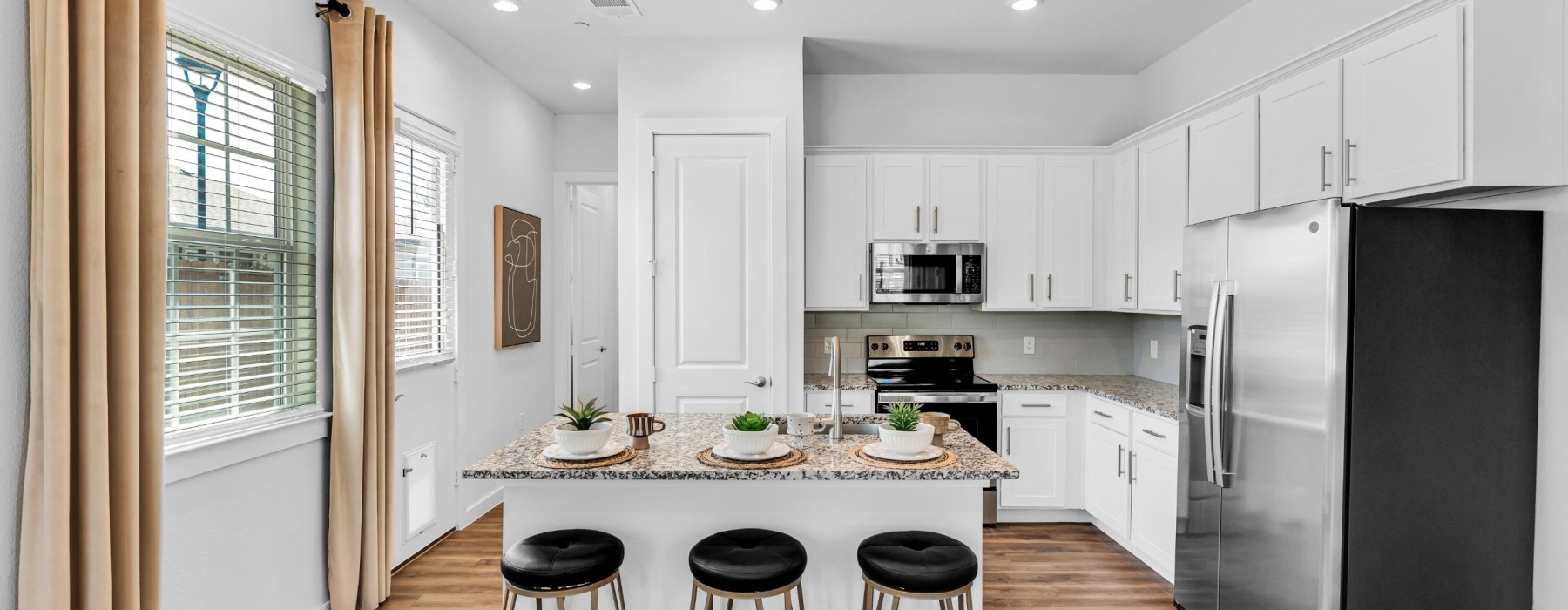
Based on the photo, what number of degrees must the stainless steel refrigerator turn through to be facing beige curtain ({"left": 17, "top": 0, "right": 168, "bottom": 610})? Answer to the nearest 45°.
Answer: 0° — it already faces it

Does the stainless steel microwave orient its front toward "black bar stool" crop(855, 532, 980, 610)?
yes

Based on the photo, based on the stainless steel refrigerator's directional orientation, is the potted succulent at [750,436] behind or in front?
in front

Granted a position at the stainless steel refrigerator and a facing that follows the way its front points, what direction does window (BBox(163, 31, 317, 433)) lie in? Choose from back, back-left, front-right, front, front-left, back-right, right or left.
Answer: front

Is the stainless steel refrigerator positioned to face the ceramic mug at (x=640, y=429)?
yes

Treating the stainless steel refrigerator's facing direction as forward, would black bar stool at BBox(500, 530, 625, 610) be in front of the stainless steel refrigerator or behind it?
in front

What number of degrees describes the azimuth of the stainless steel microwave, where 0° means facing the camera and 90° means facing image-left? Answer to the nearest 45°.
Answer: approximately 0°

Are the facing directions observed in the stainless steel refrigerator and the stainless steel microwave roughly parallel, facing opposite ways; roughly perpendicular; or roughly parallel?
roughly perpendicular

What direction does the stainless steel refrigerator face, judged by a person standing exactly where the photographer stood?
facing the viewer and to the left of the viewer

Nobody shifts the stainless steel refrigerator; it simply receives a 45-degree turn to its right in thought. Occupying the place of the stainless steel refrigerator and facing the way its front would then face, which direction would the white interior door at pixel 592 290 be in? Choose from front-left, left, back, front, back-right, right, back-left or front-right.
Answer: front

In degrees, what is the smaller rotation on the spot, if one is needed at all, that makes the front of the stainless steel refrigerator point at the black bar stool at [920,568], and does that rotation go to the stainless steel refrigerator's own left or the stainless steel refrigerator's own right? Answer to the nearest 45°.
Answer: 0° — it already faces it

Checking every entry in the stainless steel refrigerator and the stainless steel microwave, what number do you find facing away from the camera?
0

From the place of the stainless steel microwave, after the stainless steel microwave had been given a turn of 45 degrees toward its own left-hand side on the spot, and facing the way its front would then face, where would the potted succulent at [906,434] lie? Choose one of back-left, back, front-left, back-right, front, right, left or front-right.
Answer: front-right

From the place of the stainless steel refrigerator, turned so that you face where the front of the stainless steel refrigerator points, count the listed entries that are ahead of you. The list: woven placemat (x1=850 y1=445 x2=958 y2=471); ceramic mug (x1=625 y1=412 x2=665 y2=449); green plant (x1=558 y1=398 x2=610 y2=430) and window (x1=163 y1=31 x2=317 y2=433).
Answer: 4

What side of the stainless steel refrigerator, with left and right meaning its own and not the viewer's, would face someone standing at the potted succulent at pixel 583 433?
front

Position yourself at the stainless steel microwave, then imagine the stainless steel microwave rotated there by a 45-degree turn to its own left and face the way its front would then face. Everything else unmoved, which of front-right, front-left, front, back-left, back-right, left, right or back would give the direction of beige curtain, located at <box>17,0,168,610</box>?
right

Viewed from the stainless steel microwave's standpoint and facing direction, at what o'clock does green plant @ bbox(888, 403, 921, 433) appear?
The green plant is roughly at 12 o'clock from the stainless steel microwave.

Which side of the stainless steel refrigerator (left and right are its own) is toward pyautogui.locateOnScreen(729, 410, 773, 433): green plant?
front
